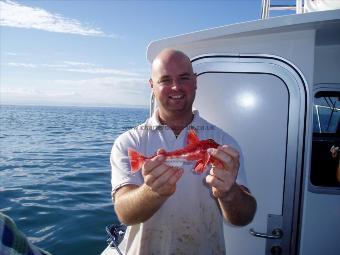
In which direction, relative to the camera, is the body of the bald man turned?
toward the camera

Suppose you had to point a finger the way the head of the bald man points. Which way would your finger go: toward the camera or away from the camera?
toward the camera
